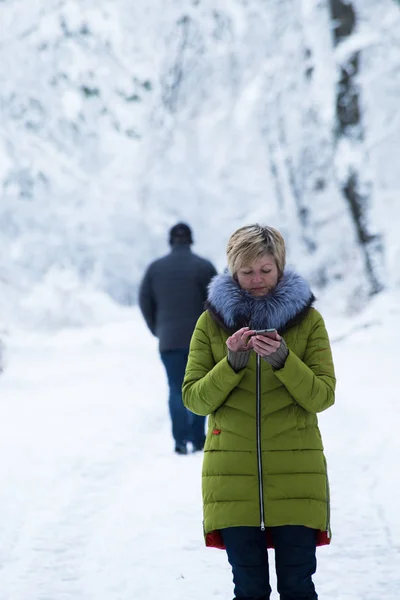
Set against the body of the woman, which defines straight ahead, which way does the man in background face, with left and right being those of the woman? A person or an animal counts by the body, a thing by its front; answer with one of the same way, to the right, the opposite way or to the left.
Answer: the opposite way

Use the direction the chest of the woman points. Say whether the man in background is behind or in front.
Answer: behind

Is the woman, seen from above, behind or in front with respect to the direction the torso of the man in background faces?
behind

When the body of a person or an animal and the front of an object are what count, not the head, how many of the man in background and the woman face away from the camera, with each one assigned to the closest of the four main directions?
1

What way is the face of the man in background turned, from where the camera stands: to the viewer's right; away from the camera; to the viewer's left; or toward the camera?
away from the camera

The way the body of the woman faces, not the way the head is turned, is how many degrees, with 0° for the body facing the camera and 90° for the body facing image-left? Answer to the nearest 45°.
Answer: approximately 0°

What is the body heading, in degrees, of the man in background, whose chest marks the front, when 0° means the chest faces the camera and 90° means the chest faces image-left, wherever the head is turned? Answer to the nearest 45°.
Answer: approximately 180°
